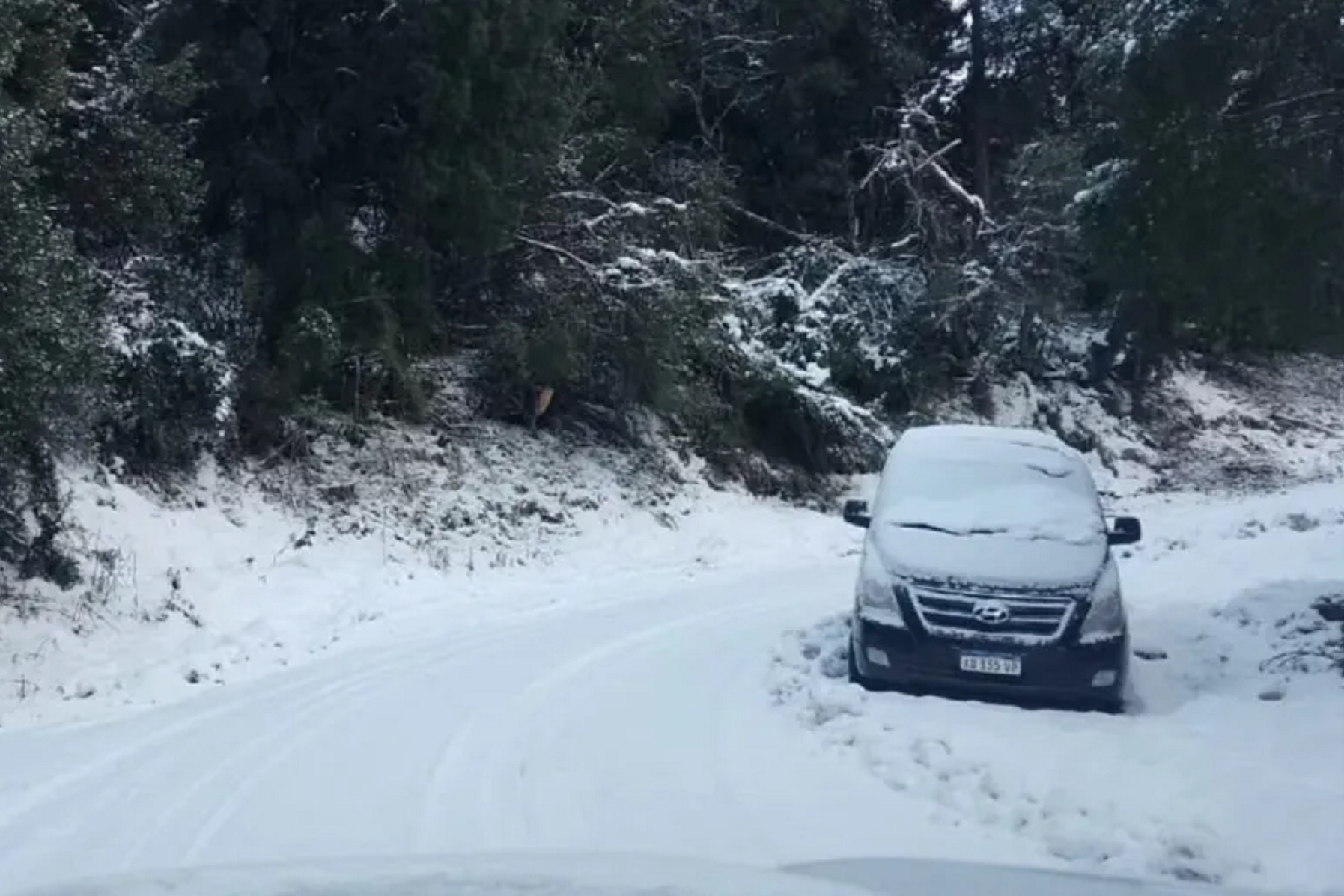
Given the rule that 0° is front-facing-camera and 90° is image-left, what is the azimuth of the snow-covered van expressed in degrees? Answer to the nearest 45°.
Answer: approximately 0°

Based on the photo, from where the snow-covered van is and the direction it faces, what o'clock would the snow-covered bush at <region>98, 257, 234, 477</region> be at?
The snow-covered bush is roughly at 4 o'clock from the snow-covered van.
